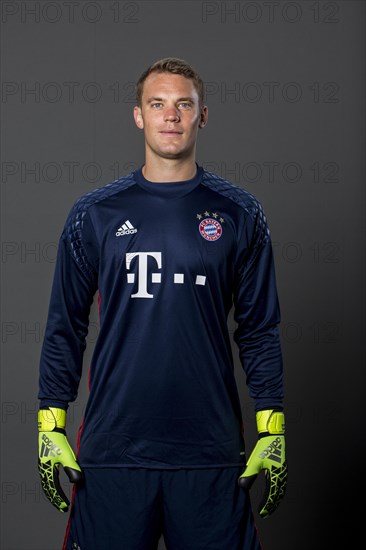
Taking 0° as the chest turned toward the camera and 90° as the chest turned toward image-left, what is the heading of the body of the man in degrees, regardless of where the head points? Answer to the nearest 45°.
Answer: approximately 0°
